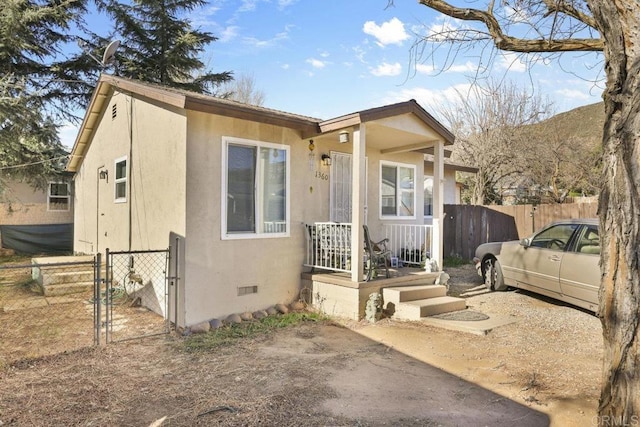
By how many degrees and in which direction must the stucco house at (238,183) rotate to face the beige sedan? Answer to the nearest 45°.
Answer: approximately 45° to its left

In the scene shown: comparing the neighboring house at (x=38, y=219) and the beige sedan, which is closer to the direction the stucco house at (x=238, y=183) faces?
the beige sedan

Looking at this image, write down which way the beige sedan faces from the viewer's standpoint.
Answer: facing away from the viewer and to the left of the viewer

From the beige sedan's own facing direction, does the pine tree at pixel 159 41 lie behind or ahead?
ahead

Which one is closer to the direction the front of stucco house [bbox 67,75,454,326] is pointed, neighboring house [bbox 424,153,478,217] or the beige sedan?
the beige sedan

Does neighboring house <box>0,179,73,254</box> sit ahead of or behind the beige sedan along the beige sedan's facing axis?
ahead

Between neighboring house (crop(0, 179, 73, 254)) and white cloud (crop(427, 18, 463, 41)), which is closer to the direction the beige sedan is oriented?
the neighboring house

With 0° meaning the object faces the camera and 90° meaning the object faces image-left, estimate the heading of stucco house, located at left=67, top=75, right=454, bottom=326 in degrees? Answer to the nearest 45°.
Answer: approximately 315°
